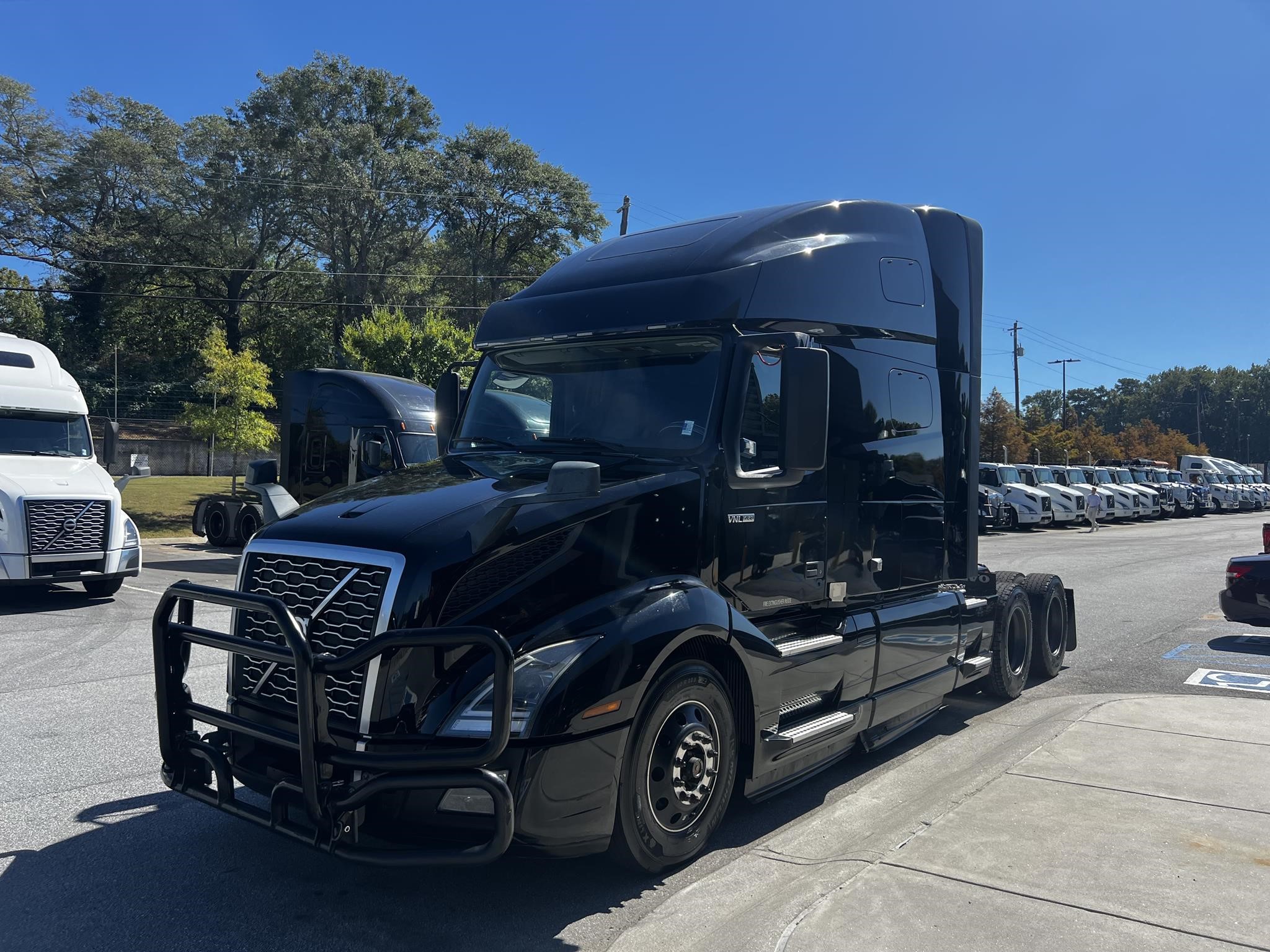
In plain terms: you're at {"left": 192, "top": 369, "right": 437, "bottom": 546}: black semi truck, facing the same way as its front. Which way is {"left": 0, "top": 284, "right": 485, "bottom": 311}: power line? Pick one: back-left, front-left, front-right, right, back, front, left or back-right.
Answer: back-left

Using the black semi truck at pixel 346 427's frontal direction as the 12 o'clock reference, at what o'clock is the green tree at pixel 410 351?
The green tree is roughly at 8 o'clock from the black semi truck.

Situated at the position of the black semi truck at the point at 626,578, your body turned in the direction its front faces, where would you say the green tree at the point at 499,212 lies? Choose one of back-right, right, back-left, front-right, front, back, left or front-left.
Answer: back-right

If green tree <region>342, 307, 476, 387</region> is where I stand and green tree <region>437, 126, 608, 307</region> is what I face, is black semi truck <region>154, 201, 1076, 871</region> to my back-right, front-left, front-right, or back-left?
back-right

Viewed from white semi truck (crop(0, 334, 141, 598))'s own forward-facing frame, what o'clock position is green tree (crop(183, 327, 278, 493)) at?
The green tree is roughly at 8 o'clock from the white semi truck.

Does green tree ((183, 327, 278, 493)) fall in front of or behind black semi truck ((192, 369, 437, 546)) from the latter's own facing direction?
behind

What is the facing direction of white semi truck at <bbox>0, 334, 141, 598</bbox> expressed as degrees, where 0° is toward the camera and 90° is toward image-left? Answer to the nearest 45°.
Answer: approximately 315°

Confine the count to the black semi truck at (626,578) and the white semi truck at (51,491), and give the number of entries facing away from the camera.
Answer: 0

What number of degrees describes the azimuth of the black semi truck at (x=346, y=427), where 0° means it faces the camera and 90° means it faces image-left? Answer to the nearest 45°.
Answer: approximately 315°

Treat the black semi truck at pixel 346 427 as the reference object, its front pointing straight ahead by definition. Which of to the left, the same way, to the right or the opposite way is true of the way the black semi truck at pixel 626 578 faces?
to the right

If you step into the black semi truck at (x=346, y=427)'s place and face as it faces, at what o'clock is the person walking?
The person walking is roughly at 10 o'clock from the black semi truck.

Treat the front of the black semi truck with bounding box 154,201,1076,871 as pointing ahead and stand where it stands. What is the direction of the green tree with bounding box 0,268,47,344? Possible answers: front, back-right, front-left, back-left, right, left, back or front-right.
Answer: right

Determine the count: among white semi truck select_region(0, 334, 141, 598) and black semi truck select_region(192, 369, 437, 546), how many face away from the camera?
0
